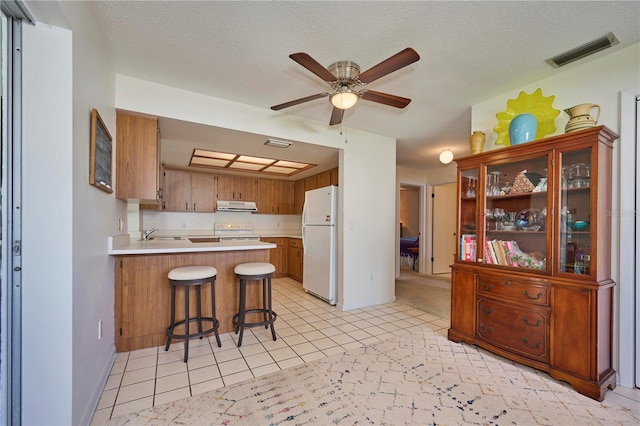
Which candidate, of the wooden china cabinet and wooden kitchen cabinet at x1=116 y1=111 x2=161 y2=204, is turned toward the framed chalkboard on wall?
the wooden china cabinet

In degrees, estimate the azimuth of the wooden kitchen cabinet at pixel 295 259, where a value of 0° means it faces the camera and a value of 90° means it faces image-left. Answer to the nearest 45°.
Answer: approximately 45°

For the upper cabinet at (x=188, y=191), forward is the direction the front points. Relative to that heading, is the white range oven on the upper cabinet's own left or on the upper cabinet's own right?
on the upper cabinet's own left

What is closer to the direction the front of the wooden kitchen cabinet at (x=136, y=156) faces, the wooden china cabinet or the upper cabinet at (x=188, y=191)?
the wooden china cabinet

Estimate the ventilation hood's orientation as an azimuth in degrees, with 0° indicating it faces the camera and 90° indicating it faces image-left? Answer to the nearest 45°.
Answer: approximately 0°

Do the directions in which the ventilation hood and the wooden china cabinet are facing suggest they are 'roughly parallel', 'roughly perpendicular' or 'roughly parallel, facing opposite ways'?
roughly perpendicular
